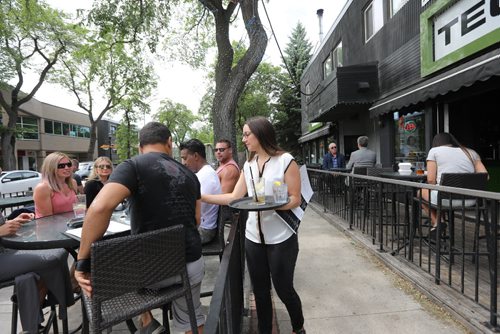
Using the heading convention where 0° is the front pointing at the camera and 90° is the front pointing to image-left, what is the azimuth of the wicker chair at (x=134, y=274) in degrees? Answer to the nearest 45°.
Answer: approximately 135°

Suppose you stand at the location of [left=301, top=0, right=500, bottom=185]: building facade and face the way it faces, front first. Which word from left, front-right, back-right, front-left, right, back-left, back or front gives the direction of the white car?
front-right

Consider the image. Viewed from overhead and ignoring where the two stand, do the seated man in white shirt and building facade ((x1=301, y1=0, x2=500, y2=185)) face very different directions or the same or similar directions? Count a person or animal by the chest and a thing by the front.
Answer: same or similar directions

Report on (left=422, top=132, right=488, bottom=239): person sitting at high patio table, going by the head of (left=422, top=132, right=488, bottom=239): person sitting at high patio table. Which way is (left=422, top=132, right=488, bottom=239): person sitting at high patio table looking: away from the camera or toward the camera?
away from the camera

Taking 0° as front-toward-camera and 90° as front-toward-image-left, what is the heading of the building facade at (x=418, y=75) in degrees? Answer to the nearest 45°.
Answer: approximately 45°

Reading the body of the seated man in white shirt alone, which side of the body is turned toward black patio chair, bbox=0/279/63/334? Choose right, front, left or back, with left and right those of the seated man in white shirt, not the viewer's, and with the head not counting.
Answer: left

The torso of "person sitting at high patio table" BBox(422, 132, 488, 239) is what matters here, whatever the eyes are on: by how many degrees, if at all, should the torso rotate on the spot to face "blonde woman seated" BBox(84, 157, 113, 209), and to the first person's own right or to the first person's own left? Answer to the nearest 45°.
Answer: approximately 90° to the first person's own left
